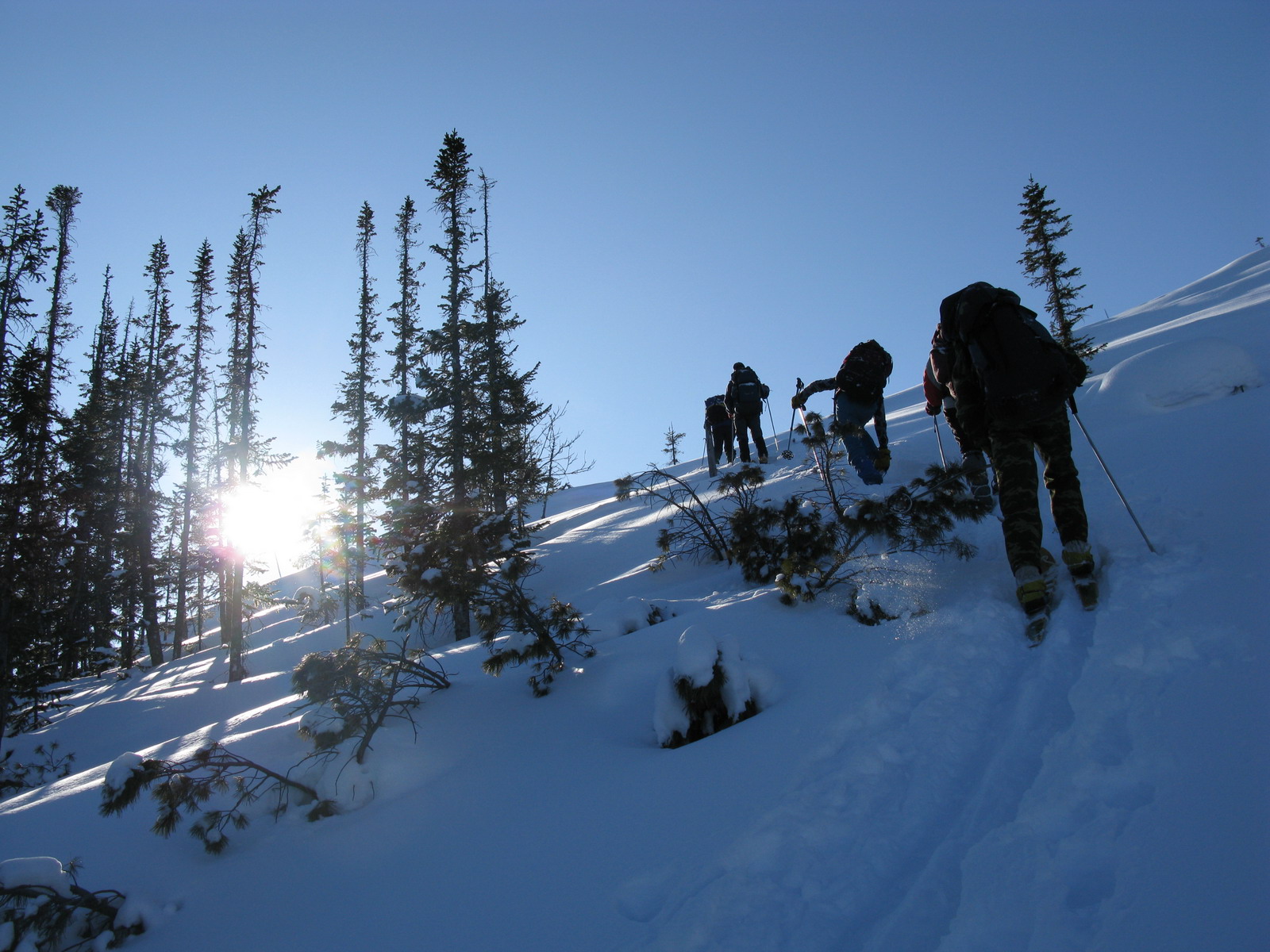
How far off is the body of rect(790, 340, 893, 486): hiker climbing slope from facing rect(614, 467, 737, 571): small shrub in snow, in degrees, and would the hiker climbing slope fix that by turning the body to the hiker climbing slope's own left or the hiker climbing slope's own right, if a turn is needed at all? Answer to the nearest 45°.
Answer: approximately 135° to the hiker climbing slope's own left

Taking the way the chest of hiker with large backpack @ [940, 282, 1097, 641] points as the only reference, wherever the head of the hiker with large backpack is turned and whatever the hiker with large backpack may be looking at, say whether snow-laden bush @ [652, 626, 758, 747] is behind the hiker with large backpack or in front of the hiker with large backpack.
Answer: behind

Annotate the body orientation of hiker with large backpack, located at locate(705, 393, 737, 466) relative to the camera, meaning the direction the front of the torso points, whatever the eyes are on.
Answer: away from the camera

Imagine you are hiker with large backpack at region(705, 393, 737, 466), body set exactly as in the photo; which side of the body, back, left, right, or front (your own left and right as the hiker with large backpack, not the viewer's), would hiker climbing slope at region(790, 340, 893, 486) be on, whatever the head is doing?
back

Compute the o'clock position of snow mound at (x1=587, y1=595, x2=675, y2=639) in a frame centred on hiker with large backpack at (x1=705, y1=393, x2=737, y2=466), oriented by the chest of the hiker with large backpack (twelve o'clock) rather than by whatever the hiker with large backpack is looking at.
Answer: The snow mound is roughly at 6 o'clock from the hiker with large backpack.

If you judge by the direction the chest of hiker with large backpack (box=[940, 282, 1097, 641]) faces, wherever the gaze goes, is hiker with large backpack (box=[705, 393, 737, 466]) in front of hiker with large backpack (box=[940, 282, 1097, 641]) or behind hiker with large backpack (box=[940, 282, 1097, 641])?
in front

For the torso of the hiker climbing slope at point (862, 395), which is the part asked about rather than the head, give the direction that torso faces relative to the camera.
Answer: away from the camera

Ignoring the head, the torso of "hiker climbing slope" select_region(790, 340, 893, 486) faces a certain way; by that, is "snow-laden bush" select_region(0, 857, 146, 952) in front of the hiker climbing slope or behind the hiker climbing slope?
behind

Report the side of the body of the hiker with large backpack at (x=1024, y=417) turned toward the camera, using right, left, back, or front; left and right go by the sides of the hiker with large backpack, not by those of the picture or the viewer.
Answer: back
